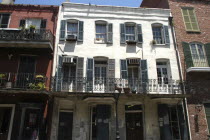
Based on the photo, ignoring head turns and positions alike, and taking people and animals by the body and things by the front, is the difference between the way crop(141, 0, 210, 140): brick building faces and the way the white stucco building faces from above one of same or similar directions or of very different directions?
same or similar directions

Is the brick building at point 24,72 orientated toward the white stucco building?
no

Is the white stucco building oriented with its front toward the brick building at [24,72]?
no

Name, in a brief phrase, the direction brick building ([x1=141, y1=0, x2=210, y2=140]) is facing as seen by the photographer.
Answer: facing the viewer

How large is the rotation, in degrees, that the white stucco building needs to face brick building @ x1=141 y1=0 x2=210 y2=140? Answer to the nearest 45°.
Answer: approximately 90° to its left

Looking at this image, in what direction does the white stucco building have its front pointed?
toward the camera

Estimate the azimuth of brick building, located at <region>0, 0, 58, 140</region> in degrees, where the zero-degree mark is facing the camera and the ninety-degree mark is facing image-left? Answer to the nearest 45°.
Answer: approximately 0°

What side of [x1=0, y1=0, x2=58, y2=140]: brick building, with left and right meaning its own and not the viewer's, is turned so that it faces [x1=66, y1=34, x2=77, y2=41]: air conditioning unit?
left

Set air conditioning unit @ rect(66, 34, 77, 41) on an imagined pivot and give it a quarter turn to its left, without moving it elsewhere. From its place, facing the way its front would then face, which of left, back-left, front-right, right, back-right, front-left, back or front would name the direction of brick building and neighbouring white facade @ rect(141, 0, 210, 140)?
front

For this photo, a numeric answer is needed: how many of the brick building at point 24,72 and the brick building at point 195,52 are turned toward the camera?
2

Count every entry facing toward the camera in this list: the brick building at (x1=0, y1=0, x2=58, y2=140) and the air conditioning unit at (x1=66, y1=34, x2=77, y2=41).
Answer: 2

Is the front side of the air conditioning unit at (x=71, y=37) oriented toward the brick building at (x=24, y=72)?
no

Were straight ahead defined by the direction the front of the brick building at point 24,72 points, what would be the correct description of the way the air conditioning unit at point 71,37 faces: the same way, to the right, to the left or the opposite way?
the same way

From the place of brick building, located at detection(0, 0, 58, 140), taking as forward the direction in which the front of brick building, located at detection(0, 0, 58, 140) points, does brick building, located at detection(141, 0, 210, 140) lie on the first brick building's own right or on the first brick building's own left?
on the first brick building's own left
